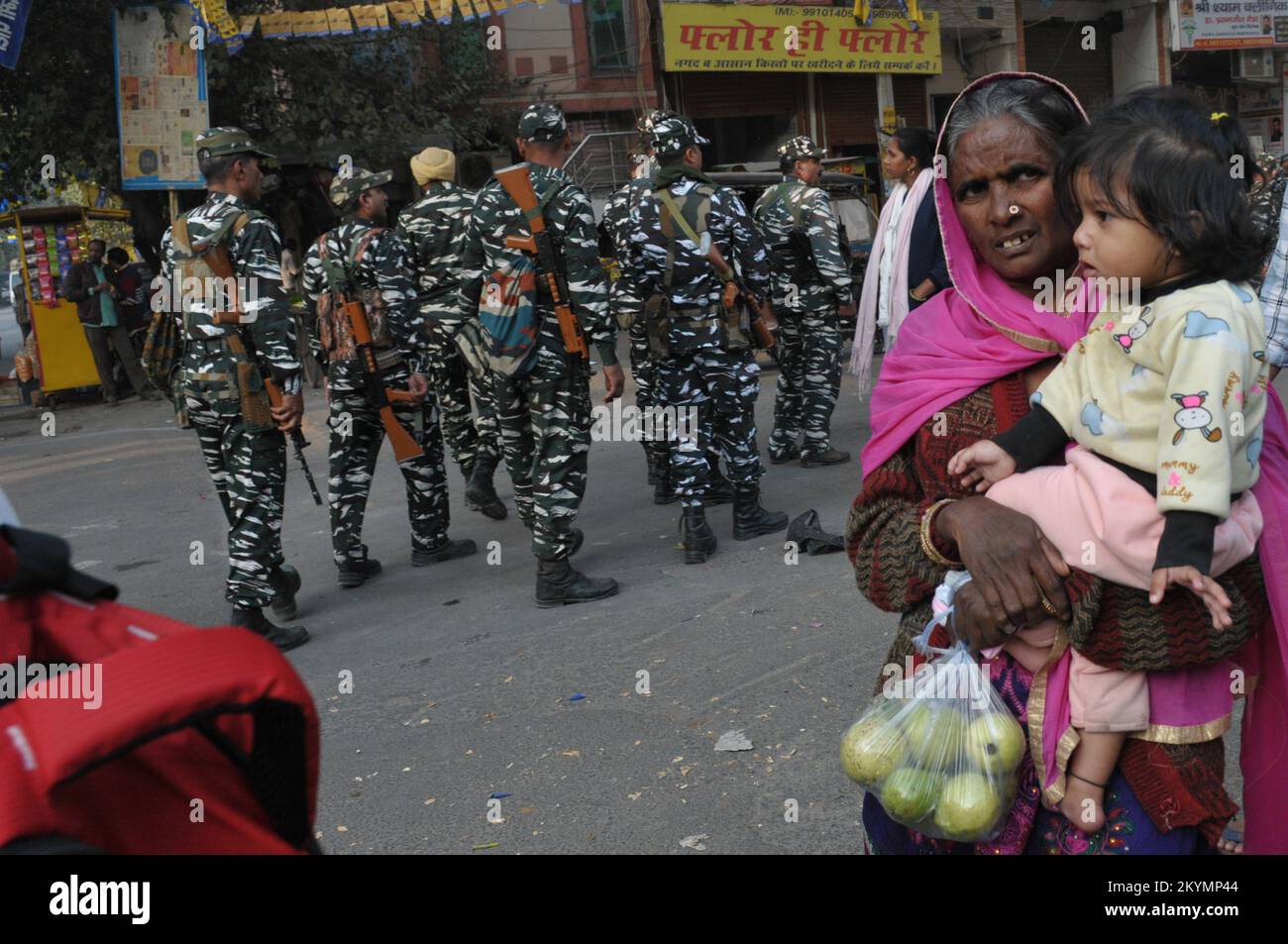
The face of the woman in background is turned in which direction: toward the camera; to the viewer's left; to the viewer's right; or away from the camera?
to the viewer's left

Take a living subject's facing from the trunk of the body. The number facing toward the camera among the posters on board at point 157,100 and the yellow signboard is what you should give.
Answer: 2

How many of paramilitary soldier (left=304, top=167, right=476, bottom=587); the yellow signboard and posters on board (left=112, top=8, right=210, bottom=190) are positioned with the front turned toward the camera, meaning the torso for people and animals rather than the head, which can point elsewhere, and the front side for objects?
2

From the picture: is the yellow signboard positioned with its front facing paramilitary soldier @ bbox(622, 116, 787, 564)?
yes

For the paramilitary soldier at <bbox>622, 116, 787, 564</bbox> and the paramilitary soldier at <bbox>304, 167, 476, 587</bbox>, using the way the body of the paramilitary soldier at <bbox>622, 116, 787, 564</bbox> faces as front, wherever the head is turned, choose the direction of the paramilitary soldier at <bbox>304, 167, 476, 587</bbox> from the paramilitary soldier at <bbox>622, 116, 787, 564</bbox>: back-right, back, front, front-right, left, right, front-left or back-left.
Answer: back-left

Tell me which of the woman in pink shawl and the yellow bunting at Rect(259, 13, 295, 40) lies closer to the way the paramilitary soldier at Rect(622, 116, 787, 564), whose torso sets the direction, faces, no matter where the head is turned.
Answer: the yellow bunting

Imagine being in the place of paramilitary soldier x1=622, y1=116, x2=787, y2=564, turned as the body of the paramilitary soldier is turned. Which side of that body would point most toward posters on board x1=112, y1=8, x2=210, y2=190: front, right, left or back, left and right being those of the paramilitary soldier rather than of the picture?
left

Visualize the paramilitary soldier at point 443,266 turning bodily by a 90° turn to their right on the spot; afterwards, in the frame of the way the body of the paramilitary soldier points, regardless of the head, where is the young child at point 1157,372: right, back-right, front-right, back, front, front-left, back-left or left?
front-right

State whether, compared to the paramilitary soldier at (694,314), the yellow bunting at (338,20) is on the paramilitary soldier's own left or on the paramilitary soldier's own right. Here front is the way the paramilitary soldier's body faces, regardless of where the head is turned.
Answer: on the paramilitary soldier's own left

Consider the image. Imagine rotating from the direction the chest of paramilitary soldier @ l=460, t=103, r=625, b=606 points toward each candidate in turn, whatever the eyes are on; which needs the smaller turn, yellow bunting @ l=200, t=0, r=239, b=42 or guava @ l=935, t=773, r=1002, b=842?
the yellow bunting

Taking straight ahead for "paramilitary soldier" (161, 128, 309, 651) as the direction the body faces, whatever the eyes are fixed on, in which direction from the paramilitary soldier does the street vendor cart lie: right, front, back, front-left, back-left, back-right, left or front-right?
front-left

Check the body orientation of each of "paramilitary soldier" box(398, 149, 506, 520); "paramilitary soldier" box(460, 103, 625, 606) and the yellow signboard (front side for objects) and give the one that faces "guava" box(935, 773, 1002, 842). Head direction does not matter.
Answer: the yellow signboard

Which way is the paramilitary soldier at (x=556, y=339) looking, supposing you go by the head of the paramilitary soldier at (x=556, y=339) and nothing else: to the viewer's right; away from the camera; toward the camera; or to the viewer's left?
away from the camera
